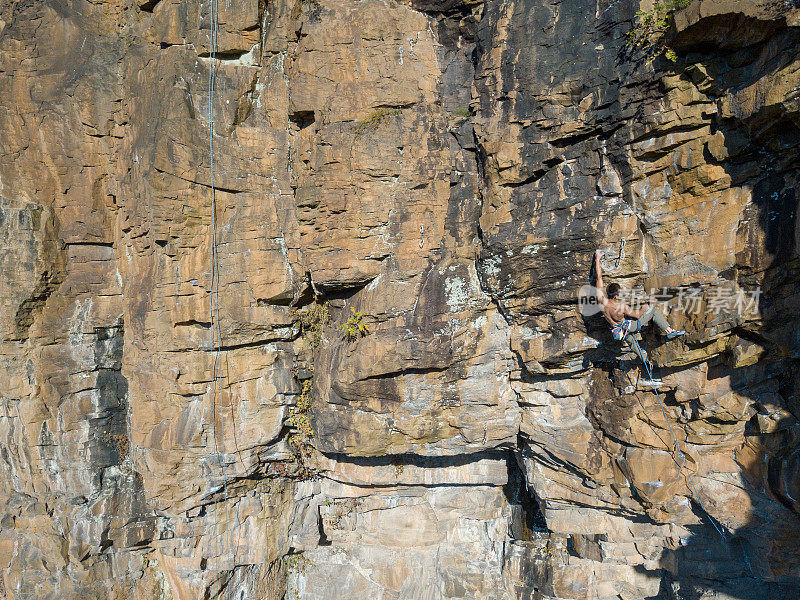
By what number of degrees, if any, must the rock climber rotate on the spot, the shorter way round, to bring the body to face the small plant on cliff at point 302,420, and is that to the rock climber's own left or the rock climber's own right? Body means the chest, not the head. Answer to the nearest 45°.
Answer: approximately 135° to the rock climber's own left

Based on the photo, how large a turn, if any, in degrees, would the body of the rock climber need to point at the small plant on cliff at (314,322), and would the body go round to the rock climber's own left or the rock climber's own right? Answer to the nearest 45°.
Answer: approximately 135° to the rock climber's own left

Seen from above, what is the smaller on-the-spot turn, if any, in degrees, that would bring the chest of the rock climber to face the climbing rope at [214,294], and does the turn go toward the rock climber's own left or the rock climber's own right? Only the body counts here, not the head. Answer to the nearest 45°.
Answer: approximately 135° to the rock climber's own left

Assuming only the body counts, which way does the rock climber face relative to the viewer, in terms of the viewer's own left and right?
facing away from the viewer and to the right of the viewer

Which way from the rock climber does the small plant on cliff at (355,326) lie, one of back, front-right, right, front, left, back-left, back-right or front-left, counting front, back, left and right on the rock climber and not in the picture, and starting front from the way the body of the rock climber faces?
back-left
